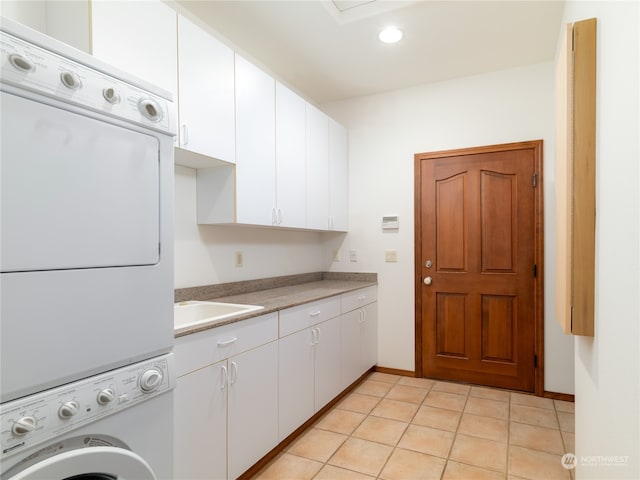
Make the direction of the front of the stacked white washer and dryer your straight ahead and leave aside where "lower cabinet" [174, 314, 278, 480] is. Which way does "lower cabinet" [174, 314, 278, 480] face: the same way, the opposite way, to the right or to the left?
the same way

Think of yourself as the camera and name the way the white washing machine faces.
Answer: facing the viewer and to the right of the viewer

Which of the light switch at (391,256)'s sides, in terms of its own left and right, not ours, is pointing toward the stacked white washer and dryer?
front

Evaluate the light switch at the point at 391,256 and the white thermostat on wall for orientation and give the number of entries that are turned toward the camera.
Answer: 2

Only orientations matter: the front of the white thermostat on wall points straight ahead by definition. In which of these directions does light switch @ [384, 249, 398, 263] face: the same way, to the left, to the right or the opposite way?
the same way

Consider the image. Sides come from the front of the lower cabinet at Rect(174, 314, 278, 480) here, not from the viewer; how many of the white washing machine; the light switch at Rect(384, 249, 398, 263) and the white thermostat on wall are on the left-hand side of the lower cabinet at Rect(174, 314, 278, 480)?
2

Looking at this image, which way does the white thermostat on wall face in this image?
toward the camera

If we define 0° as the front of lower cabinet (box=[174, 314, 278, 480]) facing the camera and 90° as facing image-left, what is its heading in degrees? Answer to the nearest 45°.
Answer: approximately 315°

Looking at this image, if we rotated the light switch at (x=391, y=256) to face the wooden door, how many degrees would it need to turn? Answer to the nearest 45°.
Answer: approximately 90° to its left

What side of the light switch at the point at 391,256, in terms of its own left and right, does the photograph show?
front

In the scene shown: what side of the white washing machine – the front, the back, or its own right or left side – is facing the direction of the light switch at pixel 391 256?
left

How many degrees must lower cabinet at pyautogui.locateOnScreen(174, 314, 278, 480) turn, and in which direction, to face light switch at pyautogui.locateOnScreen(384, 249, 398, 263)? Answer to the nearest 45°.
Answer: approximately 90° to its left

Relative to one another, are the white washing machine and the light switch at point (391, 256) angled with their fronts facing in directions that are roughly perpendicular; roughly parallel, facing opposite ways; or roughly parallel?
roughly perpendicular

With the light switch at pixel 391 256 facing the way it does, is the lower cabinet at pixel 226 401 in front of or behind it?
in front

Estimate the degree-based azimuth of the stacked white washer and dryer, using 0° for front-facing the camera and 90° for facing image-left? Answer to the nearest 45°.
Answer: approximately 315°
